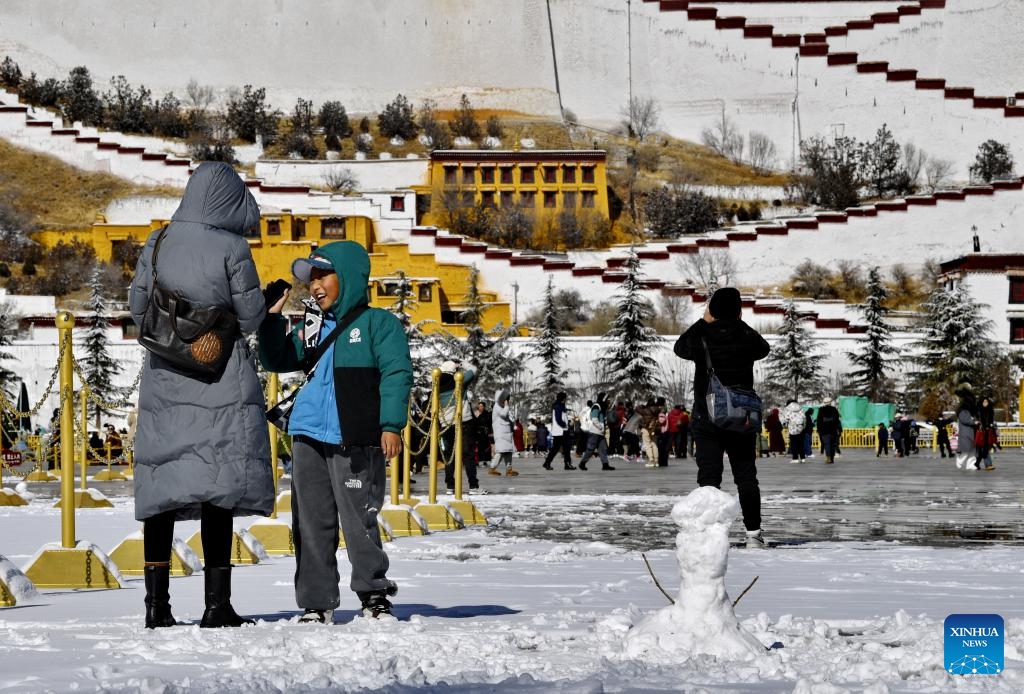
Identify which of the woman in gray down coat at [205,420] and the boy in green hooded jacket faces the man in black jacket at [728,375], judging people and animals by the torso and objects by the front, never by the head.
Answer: the woman in gray down coat

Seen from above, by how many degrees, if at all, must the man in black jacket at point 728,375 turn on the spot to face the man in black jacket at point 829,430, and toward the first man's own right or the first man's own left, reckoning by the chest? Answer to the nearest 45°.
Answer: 0° — they already face them

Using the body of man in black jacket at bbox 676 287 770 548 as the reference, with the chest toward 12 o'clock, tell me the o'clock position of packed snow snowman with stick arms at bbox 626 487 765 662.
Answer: The packed snow snowman with stick arms is roughly at 6 o'clock from the man in black jacket.

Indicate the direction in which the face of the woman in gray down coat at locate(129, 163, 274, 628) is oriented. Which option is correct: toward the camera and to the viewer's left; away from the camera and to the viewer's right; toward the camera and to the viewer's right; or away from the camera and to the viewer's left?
away from the camera and to the viewer's right

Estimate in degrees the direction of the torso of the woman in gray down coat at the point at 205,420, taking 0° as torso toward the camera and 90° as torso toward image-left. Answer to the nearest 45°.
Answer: approximately 225°

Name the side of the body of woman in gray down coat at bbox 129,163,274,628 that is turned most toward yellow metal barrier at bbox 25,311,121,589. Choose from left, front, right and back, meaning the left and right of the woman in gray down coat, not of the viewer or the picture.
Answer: left

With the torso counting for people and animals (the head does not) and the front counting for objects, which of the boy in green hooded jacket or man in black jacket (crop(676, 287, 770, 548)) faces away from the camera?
the man in black jacket

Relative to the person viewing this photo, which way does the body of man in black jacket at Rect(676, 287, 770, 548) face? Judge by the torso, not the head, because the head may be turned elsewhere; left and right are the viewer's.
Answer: facing away from the viewer

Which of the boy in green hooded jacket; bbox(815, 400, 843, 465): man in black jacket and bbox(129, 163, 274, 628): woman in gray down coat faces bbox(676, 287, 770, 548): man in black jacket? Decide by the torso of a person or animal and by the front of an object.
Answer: the woman in gray down coat
